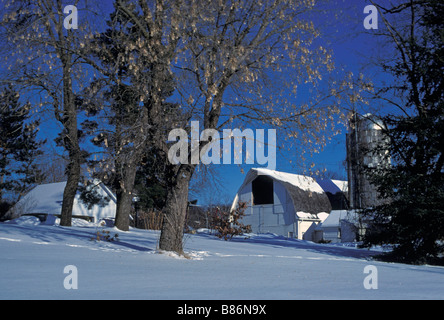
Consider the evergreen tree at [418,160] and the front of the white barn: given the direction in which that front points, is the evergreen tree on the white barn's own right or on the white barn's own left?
on the white barn's own left

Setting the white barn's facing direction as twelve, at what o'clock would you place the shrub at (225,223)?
The shrub is roughly at 11 o'clock from the white barn.

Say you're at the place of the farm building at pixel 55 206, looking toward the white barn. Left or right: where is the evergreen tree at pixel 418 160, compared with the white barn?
right

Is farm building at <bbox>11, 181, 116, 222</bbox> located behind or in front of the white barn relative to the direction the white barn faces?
in front

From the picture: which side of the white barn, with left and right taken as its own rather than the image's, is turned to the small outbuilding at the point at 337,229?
left

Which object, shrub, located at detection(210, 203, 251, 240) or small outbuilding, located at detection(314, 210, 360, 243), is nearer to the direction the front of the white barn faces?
the shrub

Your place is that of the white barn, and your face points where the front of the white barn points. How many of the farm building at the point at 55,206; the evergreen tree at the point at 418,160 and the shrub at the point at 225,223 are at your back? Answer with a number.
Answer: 0

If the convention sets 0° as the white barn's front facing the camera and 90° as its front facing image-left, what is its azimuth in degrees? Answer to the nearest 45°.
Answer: approximately 45°

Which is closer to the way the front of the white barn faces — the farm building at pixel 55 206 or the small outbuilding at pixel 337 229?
the farm building

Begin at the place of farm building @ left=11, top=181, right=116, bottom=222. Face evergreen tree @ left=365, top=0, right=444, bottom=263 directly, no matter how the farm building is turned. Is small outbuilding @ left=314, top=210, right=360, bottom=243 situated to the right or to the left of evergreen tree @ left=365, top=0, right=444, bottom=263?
left
